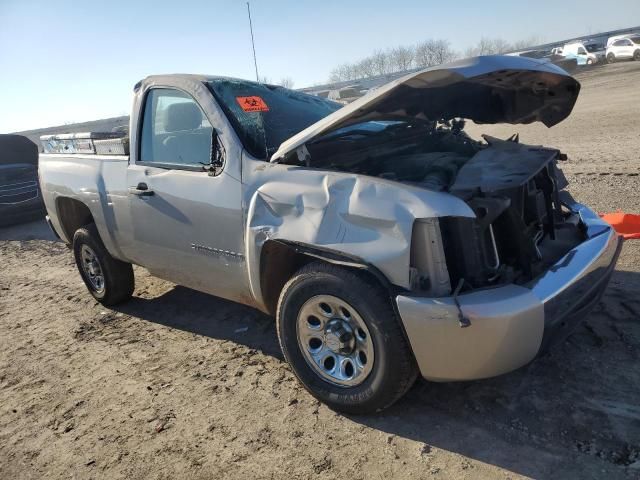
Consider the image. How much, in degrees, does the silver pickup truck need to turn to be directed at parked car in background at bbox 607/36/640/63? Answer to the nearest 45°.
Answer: approximately 90° to its left

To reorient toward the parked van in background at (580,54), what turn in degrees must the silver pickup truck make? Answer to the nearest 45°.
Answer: approximately 90° to its left

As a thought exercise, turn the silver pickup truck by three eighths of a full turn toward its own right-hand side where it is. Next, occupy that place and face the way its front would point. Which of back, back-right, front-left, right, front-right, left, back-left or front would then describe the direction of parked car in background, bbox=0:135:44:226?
front-right

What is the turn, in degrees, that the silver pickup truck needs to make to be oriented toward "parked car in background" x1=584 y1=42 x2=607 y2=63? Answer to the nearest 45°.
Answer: approximately 90° to its left

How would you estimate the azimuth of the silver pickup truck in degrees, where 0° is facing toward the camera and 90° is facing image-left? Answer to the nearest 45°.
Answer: approximately 315°
